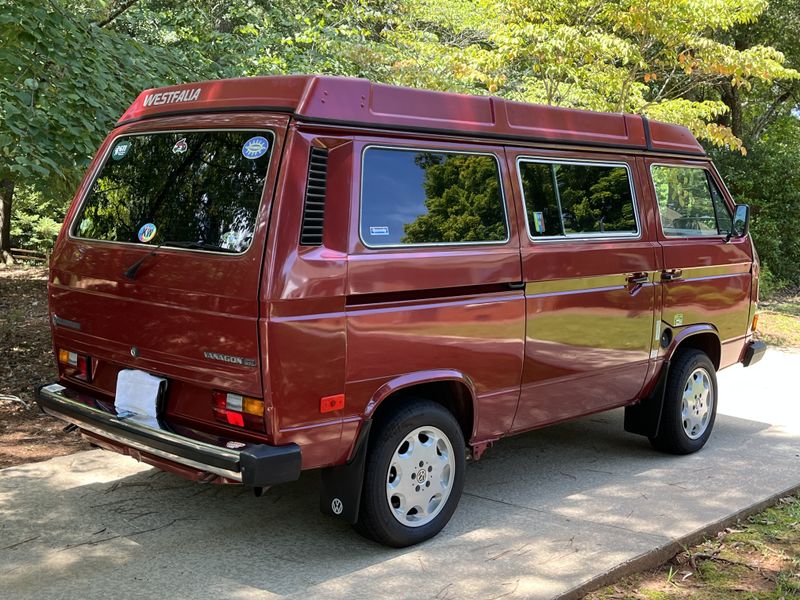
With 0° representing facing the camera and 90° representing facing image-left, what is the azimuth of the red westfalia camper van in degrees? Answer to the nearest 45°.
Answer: approximately 225°

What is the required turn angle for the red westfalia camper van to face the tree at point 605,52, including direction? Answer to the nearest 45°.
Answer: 0° — it already faces it
